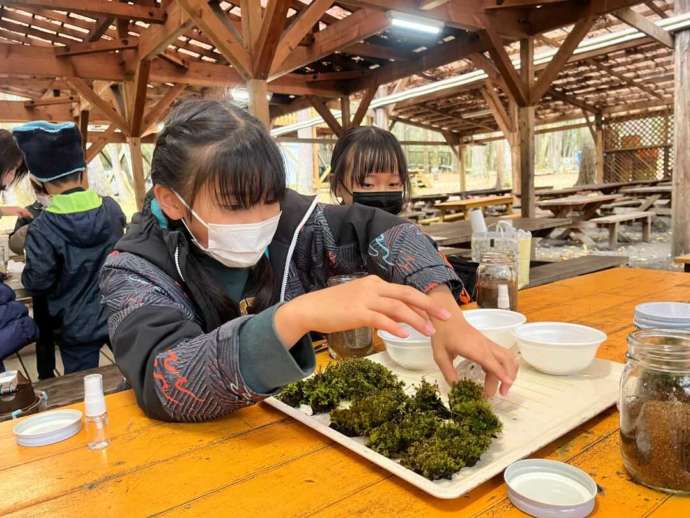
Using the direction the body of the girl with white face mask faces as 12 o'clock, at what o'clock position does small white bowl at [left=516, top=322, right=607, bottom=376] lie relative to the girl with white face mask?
The small white bowl is roughly at 11 o'clock from the girl with white face mask.

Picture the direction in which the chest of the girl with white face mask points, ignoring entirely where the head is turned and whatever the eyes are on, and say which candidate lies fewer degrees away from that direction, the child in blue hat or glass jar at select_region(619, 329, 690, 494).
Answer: the glass jar

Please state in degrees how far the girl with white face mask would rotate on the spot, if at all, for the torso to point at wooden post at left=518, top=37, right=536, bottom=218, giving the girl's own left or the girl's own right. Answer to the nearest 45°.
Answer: approximately 90° to the girl's own left

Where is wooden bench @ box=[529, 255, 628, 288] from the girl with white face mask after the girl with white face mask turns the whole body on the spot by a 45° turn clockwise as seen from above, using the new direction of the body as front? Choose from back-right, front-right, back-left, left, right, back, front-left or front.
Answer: back-left

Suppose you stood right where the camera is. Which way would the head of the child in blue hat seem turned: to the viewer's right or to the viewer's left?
to the viewer's left

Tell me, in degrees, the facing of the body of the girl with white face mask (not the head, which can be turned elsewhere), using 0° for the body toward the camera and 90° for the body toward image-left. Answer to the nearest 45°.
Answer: approximately 315°

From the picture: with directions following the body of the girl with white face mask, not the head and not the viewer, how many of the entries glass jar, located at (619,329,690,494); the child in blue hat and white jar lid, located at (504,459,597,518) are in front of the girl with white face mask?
2

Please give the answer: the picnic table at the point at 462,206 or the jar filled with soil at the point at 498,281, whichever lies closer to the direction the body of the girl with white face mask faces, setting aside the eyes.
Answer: the jar filled with soil
